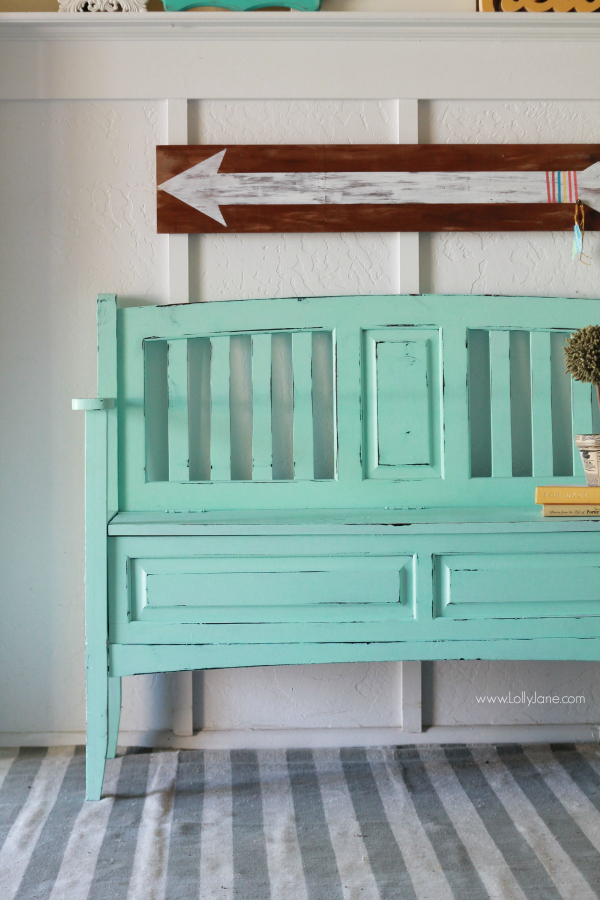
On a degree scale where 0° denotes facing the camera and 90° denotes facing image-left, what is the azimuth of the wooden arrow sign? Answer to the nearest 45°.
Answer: approximately 0°

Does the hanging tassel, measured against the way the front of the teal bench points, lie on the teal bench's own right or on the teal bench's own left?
on the teal bench's own left

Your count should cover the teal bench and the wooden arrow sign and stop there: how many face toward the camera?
2
